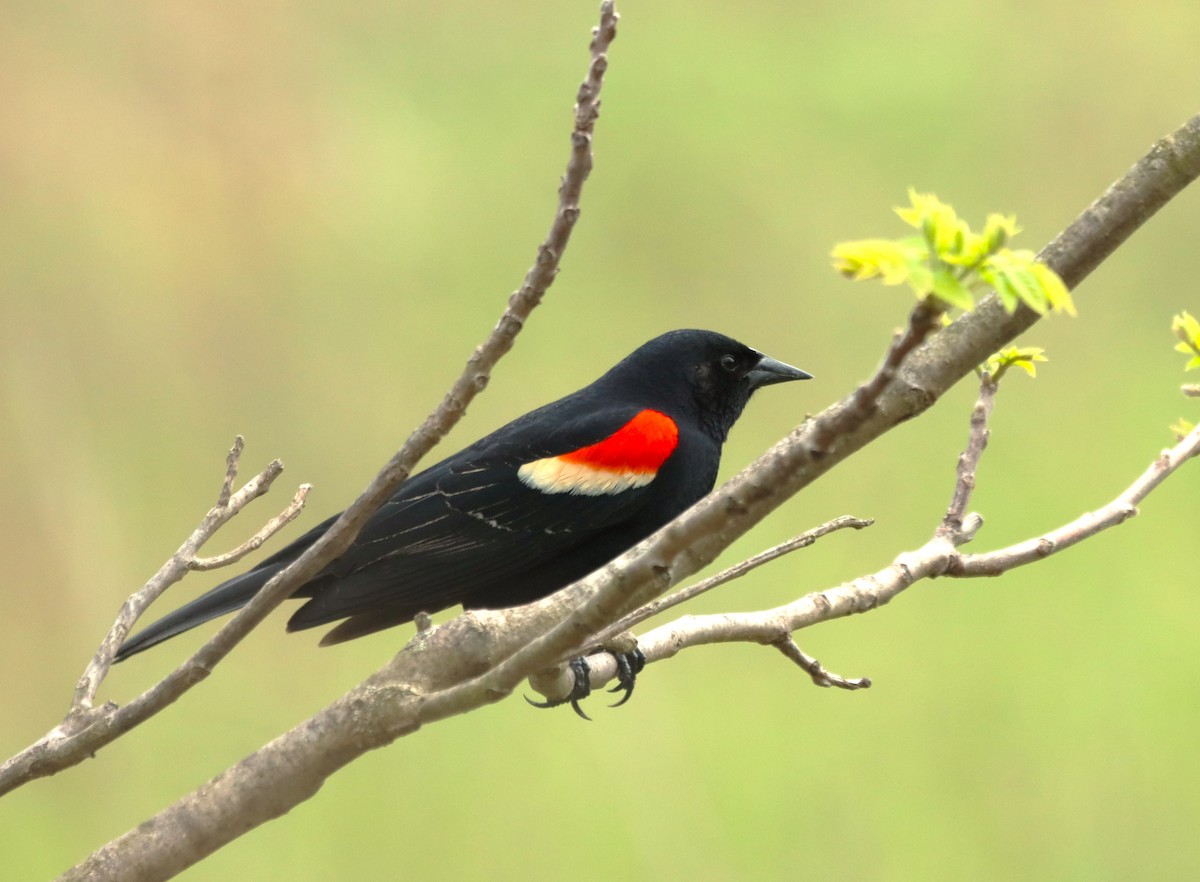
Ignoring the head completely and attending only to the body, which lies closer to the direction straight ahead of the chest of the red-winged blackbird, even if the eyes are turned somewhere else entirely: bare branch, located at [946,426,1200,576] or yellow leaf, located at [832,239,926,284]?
the bare branch

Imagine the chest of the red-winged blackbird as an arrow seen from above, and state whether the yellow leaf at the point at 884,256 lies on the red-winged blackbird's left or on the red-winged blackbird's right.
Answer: on the red-winged blackbird's right

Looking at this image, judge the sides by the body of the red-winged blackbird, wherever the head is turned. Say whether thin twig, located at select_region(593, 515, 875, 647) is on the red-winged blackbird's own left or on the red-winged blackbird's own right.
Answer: on the red-winged blackbird's own right

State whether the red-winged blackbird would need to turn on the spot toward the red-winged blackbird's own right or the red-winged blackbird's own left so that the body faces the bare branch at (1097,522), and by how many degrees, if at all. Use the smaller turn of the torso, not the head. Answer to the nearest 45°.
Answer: approximately 45° to the red-winged blackbird's own right

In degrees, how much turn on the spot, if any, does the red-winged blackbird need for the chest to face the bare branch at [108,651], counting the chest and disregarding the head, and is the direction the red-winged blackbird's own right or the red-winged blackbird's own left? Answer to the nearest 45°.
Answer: approximately 135° to the red-winged blackbird's own right

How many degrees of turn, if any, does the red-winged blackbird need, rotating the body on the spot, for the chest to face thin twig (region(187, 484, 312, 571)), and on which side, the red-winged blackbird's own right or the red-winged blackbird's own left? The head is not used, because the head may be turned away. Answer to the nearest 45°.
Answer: approximately 135° to the red-winged blackbird's own right

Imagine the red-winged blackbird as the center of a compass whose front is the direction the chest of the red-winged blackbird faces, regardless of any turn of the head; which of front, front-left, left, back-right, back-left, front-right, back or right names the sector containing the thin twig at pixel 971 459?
front-right

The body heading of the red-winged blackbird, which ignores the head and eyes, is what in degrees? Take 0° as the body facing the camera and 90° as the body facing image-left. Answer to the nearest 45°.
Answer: approximately 270°
